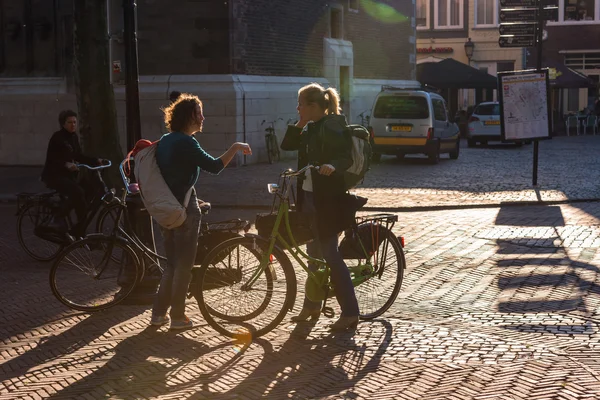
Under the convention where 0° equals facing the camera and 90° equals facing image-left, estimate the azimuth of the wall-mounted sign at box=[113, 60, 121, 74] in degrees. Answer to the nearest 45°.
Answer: approximately 0°

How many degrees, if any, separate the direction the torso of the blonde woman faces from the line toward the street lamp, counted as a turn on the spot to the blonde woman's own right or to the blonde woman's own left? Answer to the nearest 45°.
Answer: approximately 90° to the blonde woman's own right

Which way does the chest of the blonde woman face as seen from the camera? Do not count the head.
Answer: to the viewer's left

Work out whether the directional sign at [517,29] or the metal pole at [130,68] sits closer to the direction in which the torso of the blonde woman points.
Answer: the metal pole

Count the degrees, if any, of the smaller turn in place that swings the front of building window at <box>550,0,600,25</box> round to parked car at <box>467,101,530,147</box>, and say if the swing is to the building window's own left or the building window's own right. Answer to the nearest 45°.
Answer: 0° — it already faces it

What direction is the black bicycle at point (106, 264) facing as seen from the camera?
to the viewer's left

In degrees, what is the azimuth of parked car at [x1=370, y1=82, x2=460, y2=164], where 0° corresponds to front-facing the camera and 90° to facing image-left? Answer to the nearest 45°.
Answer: approximately 225°

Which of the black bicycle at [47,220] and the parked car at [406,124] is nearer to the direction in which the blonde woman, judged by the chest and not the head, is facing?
the black bicycle

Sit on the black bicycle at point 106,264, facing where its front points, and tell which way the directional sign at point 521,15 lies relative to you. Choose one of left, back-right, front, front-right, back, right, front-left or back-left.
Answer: back-right

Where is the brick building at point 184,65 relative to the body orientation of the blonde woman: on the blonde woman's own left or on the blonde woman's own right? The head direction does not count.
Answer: on the blonde woman's own right
